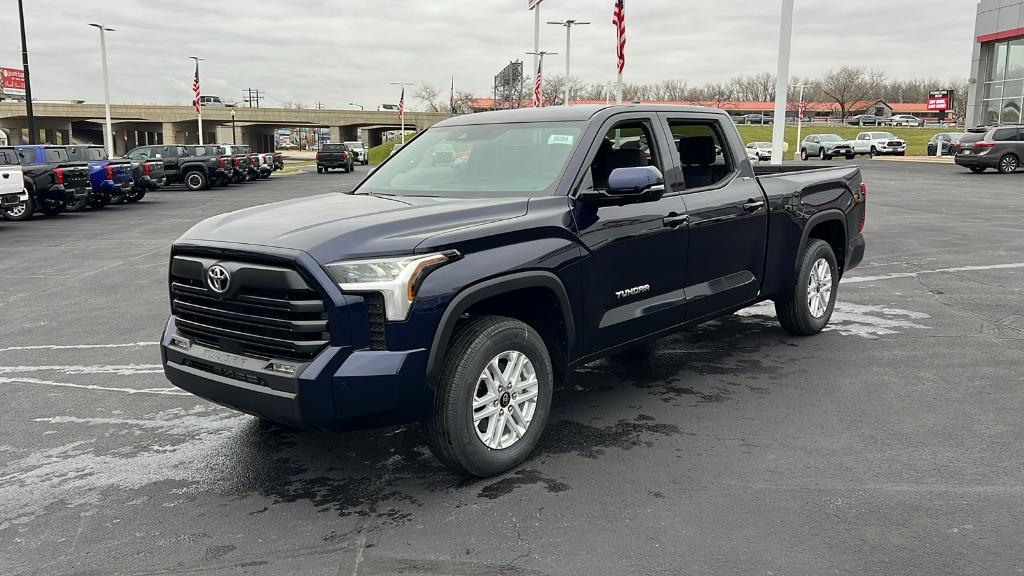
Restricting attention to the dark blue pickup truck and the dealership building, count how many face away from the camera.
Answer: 0

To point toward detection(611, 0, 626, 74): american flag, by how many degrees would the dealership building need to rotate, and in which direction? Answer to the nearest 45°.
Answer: approximately 45° to its left

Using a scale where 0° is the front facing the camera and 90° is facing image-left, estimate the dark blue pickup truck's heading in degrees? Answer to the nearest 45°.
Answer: approximately 45°

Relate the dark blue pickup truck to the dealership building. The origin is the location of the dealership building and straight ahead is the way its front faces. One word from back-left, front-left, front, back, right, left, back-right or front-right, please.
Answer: front-left

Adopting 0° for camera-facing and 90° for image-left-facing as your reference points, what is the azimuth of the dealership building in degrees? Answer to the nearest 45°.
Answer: approximately 45°

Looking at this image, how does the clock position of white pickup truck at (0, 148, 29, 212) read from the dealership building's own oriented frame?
The white pickup truck is roughly at 11 o'clock from the dealership building.

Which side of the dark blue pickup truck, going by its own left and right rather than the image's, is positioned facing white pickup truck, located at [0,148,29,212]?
right

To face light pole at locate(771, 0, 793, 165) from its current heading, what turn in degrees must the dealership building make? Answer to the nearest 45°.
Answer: approximately 45° to its left

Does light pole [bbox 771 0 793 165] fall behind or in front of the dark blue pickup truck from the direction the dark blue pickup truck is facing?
behind

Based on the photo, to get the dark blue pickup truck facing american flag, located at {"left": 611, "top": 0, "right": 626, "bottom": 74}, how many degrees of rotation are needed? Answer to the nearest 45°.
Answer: approximately 135° to its right
